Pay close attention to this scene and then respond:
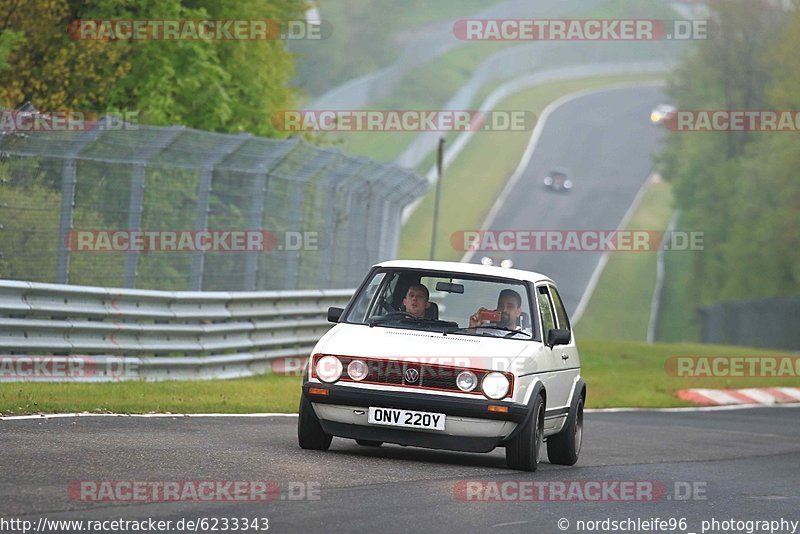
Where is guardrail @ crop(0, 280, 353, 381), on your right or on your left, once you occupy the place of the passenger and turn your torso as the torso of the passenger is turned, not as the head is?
on your right

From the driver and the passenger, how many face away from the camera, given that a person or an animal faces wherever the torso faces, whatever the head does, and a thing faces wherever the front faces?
0

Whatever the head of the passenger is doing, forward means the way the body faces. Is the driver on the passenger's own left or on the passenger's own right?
on the passenger's own right

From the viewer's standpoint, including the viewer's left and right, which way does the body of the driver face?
facing the viewer and to the left of the viewer

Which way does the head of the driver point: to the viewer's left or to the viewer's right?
to the viewer's left

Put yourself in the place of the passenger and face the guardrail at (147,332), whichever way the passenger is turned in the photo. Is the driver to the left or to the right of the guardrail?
left

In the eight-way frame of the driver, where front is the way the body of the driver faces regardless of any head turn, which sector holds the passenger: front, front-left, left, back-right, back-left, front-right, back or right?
back-left
